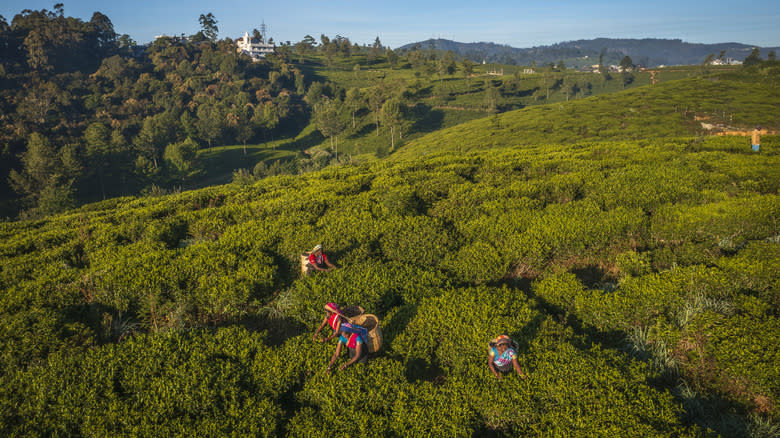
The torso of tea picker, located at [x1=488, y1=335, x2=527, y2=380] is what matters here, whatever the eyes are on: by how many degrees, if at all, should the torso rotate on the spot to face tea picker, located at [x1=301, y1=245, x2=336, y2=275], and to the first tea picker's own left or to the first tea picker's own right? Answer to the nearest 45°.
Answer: approximately 135° to the first tea picker's own right

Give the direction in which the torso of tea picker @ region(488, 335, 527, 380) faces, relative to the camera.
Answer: toward the camera

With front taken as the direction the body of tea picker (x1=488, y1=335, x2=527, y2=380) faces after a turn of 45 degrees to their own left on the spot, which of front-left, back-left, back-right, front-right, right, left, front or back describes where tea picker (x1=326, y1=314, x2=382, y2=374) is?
back-right

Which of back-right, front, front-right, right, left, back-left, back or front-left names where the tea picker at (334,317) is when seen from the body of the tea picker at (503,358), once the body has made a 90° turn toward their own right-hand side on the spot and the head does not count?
front
